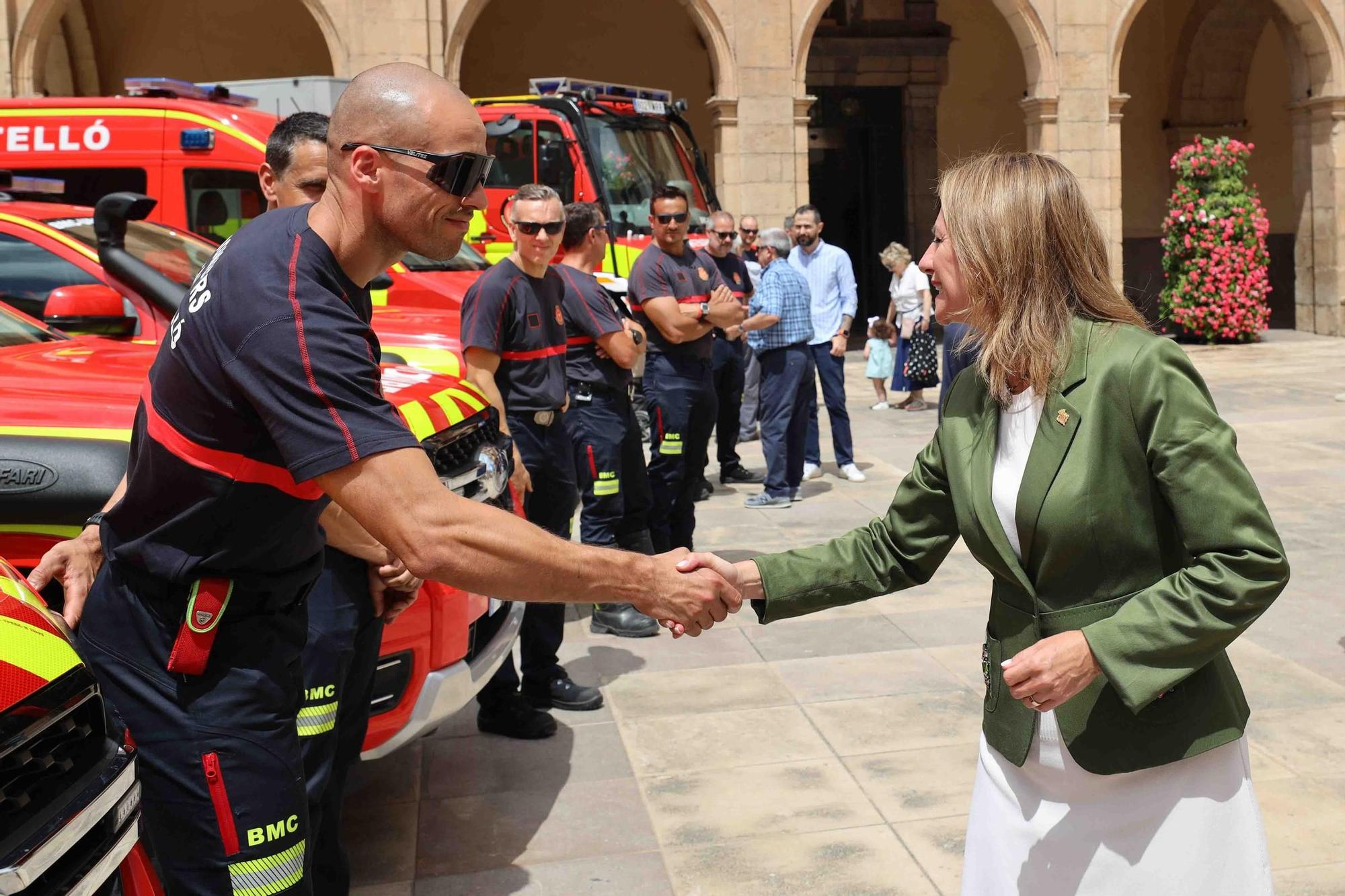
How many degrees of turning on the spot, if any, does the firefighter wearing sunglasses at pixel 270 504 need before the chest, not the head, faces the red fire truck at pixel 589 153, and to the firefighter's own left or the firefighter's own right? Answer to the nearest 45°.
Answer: approximately 90° to the firefighter's own left

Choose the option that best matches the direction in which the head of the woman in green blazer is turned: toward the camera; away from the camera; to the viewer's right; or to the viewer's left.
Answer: to the viewer's left

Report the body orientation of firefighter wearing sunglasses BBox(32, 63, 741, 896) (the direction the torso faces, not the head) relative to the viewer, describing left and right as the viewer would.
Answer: facing to the right of the viewer

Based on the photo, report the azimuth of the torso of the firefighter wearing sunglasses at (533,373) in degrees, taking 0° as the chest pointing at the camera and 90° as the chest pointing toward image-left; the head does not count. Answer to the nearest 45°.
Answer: approximately 315°

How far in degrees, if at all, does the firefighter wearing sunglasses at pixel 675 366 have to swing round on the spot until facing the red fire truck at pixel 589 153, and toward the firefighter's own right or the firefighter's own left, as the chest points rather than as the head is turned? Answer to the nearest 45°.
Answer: approximately 135° to the firefighter's own left

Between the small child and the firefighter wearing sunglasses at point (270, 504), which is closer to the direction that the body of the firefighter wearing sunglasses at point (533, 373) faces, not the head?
the firefighter wearing sunglasses

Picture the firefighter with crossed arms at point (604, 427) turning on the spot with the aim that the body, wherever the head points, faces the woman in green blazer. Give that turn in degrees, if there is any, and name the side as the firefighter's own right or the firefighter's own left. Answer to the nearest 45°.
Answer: approximately 90° to the firefighter's own right

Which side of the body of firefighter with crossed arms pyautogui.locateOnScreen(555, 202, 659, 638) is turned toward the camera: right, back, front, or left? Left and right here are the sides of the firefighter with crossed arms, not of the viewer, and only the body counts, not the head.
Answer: right

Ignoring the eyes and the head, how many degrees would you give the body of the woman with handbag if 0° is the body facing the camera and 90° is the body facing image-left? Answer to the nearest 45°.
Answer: approximately 45°

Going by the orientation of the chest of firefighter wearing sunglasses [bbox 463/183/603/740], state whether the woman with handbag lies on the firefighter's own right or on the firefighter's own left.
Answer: on the firefighter's own left
